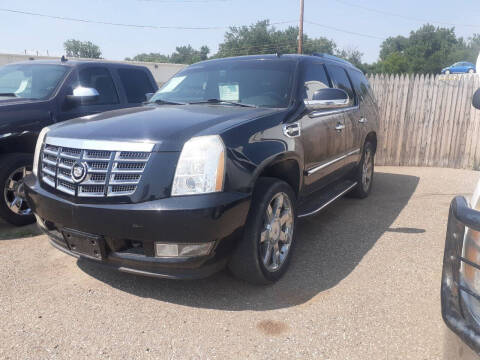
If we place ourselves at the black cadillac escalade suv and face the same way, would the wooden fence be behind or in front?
behind

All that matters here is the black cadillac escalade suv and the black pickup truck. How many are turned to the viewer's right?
0

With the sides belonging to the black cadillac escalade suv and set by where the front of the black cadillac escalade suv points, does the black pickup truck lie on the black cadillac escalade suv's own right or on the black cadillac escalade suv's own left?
on the black cadillac escalade suv's own right

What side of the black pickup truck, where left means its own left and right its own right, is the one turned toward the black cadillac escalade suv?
left

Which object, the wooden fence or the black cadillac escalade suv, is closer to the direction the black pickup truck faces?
the black cadillac escalade suv

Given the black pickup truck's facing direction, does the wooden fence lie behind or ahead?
behind
